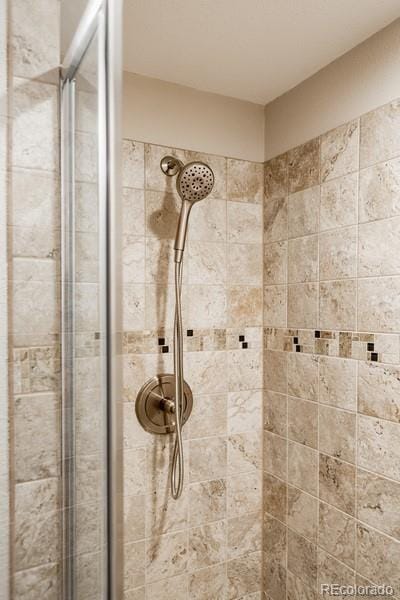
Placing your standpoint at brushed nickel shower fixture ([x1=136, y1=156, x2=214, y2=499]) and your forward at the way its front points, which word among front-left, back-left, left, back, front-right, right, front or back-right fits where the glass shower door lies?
front-right

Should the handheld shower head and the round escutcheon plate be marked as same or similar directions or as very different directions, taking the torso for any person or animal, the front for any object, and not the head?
same or similar directions

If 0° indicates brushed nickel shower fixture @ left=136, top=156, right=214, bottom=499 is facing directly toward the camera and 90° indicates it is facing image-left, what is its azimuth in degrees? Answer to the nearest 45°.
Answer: approximately 315°

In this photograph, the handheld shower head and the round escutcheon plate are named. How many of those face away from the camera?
0

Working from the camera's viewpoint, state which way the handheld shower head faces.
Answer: facing the viewer and to the right of the viewer

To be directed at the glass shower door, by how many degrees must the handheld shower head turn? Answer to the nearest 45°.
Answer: approximately 45° to its right

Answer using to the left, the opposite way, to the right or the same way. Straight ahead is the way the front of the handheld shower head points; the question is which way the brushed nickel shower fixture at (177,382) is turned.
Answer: the same way

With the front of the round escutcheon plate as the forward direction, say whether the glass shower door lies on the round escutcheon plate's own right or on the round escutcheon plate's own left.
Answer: on the round escutcheon plate's own right
